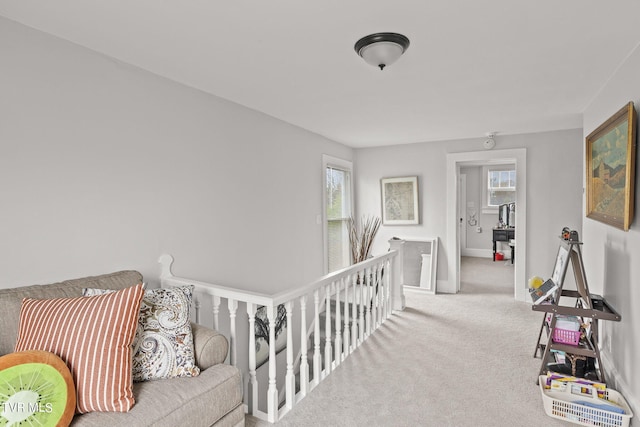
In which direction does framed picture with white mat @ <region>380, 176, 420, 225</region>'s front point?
toward the camera

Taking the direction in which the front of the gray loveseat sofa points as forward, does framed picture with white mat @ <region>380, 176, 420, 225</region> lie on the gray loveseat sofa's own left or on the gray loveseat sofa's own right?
on the gray loveseat sofa's own left

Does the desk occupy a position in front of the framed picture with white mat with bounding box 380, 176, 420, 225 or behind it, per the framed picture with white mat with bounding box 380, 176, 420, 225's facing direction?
behind

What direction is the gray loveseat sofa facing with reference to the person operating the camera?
facing the viewer and to the right of the viewer

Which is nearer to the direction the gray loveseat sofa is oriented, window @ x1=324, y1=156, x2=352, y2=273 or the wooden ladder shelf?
the wooden ladder shelf

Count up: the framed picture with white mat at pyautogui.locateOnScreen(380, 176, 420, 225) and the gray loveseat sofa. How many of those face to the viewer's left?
0

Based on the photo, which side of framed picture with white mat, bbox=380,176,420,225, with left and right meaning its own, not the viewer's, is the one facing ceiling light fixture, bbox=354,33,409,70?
front

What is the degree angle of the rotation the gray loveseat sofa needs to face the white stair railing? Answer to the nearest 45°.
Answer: approximately 90° to its left

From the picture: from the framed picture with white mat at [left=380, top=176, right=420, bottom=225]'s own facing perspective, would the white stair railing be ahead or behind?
ahead

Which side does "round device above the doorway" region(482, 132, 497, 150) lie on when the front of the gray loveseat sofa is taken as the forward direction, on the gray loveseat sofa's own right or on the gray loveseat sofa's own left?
on the gray loveseat sofa's own left

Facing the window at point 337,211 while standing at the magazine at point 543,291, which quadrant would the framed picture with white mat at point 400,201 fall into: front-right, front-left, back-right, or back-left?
front-right

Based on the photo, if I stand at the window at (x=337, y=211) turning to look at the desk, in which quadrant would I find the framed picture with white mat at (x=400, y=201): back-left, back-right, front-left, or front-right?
front-right
